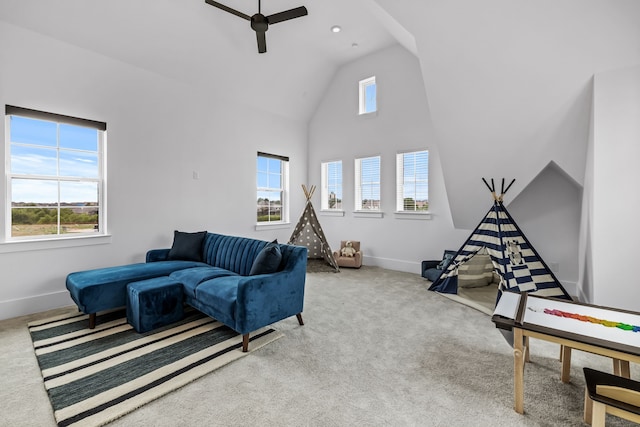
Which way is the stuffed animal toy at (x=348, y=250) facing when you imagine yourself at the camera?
facing the viewer

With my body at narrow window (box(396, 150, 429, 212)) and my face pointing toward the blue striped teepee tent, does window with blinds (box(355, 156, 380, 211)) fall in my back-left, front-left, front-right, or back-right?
back-right

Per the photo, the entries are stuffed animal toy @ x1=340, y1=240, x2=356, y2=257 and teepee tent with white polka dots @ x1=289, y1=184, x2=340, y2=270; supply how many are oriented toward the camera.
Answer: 2

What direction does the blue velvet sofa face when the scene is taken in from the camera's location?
facing the viewer and to the left of the viewer

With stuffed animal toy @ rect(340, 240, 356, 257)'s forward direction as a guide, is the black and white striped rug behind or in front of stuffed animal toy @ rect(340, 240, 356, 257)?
in front

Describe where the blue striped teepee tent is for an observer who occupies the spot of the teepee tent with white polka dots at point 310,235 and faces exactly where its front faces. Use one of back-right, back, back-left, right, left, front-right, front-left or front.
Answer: front-left

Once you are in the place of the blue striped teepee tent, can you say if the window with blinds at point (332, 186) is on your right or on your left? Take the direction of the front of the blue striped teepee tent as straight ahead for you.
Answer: on your right

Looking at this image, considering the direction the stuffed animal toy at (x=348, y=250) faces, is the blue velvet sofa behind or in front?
in front

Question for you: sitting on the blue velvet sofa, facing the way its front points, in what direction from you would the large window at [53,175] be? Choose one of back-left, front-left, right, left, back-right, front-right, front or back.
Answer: right

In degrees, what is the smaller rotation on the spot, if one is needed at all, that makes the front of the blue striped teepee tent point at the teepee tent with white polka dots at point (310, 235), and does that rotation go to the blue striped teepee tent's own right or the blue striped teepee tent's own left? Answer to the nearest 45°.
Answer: approximately 45° to the blue striped teepee tent's own right

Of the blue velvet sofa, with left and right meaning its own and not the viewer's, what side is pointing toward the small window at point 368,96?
back

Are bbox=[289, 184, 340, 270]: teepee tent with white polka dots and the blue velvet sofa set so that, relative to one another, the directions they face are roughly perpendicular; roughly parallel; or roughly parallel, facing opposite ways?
roughly parallel

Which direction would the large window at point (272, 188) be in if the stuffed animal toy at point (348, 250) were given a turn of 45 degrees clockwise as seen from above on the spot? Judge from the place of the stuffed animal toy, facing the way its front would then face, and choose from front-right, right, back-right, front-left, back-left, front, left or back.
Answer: front-right

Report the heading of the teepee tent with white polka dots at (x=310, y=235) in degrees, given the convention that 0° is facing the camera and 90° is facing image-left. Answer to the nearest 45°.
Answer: approximately 0°

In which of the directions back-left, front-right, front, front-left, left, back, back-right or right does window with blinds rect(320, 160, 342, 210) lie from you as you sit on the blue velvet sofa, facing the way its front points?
back
